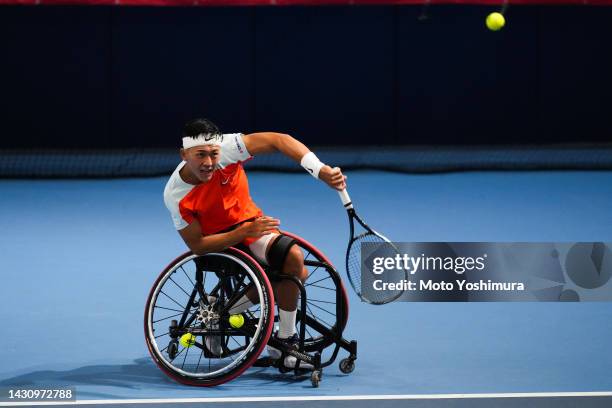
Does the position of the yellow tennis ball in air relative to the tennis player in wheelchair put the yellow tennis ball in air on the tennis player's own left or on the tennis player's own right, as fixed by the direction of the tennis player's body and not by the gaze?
on the tennis player's own left

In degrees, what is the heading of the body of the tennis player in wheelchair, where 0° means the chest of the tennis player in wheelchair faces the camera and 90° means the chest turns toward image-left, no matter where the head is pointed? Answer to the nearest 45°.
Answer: approximately 315°

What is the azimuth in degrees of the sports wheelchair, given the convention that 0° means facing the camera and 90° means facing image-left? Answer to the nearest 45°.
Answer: approximately 315°
